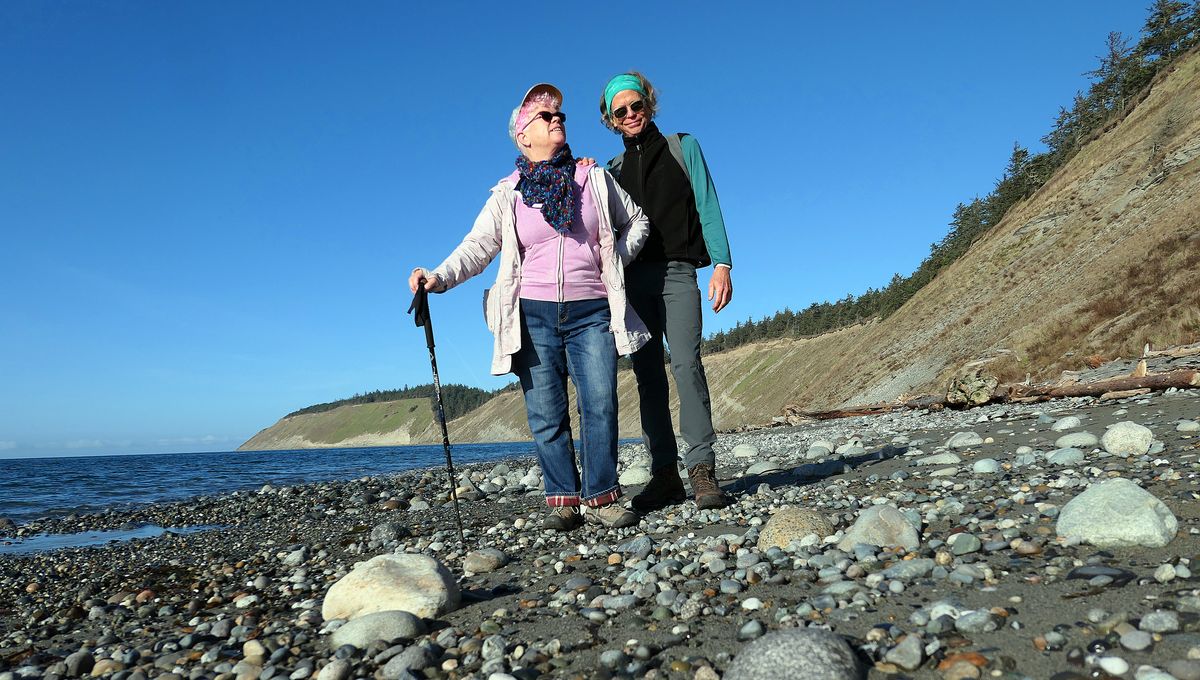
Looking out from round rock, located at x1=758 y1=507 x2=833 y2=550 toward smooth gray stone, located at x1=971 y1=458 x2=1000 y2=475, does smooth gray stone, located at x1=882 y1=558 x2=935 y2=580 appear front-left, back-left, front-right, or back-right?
back-right

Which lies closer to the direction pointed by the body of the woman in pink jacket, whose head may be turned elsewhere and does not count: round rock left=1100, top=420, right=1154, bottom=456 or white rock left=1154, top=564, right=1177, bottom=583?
the white rock

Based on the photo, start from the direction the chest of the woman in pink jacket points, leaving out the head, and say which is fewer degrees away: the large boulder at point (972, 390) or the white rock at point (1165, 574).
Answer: the white rock

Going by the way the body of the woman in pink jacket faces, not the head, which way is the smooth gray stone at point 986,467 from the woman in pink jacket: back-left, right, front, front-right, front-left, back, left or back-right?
left

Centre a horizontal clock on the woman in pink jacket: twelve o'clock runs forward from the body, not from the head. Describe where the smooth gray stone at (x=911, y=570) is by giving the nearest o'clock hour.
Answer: The smooth gray stone is roughly at 11 o'clock from the woman in pink jacket.

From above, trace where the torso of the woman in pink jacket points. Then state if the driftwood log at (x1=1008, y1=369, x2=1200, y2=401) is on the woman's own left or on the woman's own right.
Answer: on the woman's own left

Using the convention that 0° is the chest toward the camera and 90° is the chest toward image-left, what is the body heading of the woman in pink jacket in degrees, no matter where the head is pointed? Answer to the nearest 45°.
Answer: approximately 0°

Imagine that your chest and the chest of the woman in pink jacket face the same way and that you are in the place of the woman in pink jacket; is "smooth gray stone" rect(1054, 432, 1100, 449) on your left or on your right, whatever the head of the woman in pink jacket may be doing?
on your left

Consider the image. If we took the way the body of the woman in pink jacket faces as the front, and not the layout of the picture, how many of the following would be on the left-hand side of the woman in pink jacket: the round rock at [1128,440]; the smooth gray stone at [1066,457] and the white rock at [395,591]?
2

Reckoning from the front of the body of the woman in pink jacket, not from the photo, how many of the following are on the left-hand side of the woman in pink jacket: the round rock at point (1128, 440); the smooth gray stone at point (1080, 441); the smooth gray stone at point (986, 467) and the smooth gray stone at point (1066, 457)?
4

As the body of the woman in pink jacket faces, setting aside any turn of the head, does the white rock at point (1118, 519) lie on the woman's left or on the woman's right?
on the woman's left
